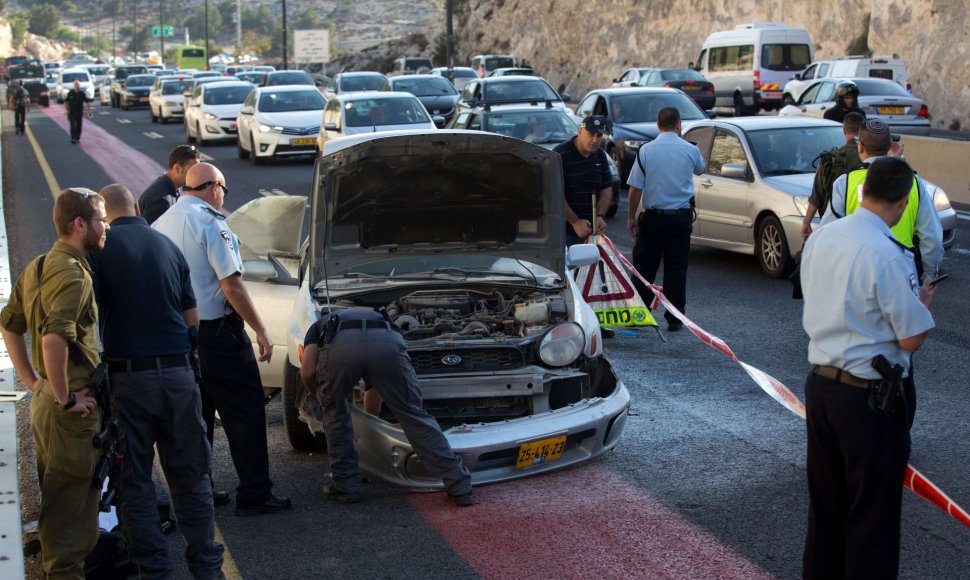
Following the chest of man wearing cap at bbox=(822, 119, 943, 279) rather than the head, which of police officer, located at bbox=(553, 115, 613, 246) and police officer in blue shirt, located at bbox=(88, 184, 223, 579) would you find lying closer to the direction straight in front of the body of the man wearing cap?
the police officer

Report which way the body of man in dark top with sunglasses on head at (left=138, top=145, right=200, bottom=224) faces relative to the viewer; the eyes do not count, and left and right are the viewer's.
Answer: facing to the right of the viewer

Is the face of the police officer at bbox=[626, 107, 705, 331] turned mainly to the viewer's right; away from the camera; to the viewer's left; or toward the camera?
away from the camera

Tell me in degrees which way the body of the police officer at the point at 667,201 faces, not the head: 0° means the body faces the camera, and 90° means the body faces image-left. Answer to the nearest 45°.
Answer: approximately 180°

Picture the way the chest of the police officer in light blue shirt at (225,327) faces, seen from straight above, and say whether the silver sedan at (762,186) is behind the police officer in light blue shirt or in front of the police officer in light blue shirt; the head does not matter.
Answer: in front

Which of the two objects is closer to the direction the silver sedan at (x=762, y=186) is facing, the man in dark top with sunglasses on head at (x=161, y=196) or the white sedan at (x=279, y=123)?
the man in dark top with sunglasses on head

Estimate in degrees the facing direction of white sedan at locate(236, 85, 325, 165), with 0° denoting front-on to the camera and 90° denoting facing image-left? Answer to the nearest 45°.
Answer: approximately 315°

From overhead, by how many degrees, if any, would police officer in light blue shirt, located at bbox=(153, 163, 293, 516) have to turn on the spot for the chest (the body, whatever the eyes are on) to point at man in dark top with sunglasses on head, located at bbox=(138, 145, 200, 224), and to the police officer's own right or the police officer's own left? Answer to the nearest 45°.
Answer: approximately 45° to the police officer's own left

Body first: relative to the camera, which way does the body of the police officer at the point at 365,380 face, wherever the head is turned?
away from the camera

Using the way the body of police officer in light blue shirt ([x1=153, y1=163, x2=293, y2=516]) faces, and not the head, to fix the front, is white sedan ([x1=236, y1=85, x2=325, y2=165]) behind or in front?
in front

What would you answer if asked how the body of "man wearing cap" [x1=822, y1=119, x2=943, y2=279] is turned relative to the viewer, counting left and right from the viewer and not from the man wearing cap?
facing away from the viewer

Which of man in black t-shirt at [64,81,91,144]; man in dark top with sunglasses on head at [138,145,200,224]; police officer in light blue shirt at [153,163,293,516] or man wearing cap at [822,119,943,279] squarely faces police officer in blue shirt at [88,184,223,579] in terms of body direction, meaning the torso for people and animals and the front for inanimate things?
the man in black t-shirt
